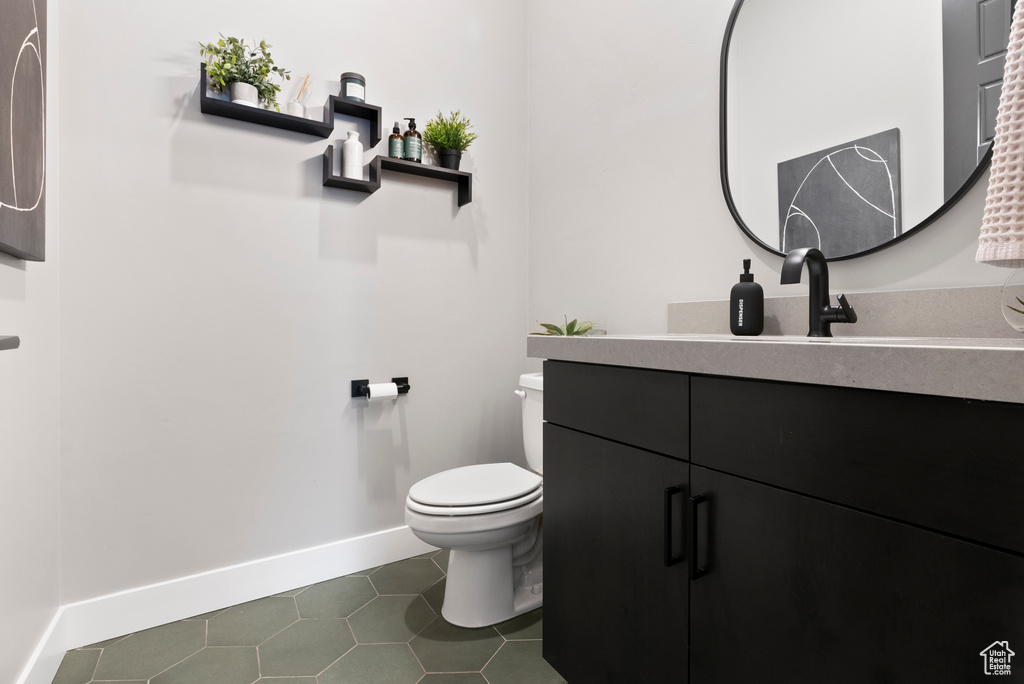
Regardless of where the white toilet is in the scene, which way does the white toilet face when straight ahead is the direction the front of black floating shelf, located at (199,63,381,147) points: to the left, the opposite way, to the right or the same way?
to the right

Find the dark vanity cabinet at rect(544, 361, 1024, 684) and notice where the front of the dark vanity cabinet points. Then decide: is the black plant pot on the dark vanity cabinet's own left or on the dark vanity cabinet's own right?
on the dark vanity cabinet's own right

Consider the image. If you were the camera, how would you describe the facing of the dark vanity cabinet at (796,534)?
facing the viewer and to the left of the viewer

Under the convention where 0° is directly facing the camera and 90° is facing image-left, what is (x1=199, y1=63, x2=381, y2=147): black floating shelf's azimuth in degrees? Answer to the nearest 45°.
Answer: approximately 315°

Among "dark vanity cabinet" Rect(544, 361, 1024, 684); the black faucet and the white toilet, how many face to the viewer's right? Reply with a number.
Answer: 0

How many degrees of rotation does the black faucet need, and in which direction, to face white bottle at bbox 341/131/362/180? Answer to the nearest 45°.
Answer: approximately 45° to its right

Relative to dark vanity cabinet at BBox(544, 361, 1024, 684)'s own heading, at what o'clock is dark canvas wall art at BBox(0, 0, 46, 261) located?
The dark canvas wall art is roughly at 1 o'clock from the dark vanity cabinet.

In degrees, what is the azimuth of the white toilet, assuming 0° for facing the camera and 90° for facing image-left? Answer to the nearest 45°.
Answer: approximately 45°

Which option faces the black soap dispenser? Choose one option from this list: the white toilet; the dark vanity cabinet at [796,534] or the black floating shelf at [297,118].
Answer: the black floating shelf

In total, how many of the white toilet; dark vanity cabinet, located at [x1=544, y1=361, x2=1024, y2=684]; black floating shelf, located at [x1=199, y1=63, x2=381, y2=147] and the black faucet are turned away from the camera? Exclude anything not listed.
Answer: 0

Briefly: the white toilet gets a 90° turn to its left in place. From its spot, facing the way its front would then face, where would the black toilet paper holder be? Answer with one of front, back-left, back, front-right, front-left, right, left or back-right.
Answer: back

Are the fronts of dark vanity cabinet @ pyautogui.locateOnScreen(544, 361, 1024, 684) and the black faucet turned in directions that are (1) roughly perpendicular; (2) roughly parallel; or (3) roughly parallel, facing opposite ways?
roughly parallel

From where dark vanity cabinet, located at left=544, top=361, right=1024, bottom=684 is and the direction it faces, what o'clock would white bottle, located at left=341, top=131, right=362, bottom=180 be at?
The white bottle is roughly at 2 o'clock from the dark vanity cabinet.
